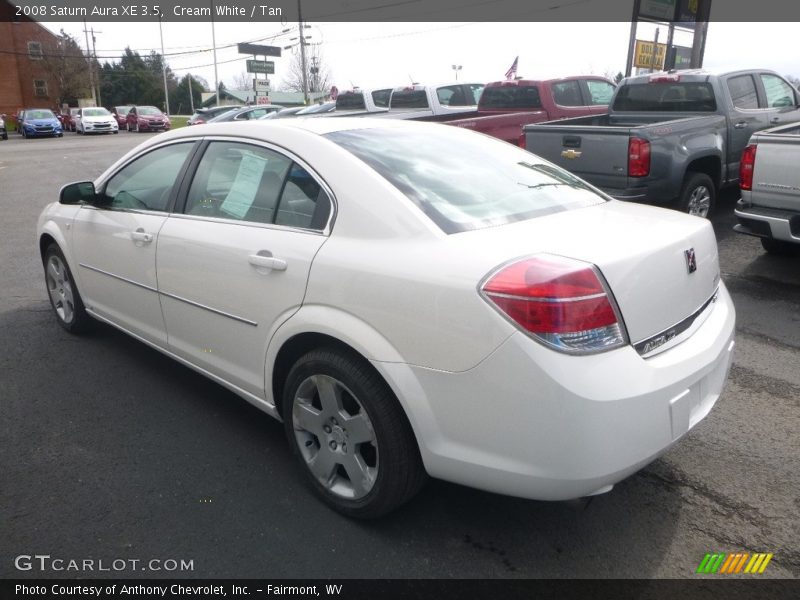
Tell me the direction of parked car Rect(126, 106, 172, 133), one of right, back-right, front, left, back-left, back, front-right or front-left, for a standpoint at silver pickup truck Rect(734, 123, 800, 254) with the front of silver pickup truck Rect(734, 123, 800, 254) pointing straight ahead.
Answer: left

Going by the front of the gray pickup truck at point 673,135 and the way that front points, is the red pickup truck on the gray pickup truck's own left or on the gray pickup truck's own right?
on the gray pickup truck's own left

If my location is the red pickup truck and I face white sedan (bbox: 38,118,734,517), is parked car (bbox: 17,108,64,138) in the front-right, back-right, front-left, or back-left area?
back-right

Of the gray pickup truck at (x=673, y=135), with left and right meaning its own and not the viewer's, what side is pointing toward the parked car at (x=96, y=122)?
left

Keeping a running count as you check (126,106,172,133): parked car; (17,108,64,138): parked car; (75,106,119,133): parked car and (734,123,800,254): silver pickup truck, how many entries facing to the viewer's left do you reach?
0

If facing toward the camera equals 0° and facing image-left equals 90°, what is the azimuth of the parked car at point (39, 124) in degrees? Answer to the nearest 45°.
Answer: approximately 315°

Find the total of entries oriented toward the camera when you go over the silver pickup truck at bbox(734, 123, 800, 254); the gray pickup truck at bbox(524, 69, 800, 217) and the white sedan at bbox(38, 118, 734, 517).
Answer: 0

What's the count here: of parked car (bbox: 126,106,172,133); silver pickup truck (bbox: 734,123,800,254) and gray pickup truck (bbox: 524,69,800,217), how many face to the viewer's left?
0

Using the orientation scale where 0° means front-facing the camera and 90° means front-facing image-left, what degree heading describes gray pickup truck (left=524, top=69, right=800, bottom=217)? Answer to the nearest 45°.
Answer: approximately 225°

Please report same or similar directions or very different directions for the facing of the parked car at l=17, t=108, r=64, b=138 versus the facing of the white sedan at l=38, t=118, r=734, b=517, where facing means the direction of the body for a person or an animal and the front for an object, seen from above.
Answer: very different directions

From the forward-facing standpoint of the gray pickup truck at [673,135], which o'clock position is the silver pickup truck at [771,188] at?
the silver pickup truck at [771,188] is roughly at 4 o'clock from the gray pickup truck at [673,135].

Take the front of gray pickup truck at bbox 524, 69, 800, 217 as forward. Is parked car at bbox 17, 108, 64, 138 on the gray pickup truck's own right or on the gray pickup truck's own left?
on the gray pickup truck's own left

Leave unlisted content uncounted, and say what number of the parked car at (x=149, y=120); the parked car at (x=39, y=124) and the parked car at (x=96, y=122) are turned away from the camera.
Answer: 0

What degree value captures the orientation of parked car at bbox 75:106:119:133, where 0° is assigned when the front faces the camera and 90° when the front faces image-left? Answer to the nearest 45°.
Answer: approximately 315°

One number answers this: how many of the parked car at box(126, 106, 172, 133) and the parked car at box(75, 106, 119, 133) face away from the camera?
0

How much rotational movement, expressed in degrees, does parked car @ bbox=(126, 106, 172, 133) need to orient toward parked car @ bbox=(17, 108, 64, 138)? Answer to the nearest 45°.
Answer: approximately 135° to its right

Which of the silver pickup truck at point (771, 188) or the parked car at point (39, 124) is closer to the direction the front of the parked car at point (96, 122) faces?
the silver pickup truck

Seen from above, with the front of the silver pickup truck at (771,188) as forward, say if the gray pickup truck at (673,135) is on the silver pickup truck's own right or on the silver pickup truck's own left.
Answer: on the silver pickup truck's own left

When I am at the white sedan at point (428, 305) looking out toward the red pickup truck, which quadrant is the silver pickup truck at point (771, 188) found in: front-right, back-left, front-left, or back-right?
front-right

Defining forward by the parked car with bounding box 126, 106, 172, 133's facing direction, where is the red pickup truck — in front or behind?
in front
